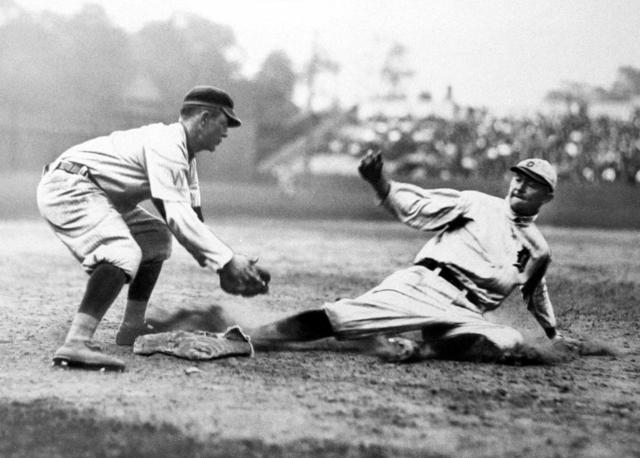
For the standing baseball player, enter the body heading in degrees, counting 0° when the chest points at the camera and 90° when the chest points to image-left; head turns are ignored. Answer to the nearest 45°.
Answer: approximately 270°

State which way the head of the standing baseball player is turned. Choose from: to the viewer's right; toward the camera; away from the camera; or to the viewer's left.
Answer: to the viewer's right
